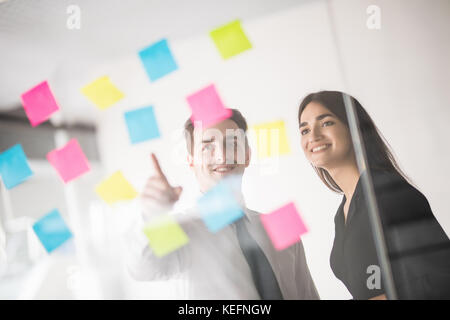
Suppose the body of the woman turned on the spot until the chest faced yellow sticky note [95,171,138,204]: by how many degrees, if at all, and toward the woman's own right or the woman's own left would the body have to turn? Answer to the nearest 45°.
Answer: approximately 45° to the woman's own right

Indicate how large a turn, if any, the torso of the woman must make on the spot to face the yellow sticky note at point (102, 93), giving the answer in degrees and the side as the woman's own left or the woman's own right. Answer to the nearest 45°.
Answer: approximately 45° to the woman's own right

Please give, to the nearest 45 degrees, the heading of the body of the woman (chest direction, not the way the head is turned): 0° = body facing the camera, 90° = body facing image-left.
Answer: approximately 45°

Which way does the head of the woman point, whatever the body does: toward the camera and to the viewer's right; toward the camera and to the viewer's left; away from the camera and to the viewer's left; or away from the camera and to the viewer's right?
toward the camera and to the viewer's left

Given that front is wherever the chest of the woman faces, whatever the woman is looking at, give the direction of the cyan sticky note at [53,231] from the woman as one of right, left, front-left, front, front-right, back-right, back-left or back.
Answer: front-right
